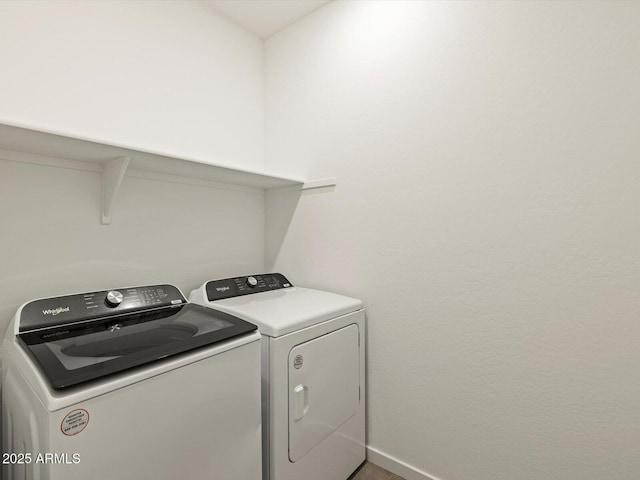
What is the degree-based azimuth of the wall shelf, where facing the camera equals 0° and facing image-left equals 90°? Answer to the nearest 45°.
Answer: approximately 315°

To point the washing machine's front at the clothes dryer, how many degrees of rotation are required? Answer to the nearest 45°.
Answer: approximately 45° to its left

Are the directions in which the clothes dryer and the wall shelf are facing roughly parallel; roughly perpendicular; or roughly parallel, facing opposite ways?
roughly parallel

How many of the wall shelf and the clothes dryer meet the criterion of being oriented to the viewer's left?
0

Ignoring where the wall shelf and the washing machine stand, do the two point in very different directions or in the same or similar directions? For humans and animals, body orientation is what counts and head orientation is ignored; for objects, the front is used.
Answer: same or similar directions

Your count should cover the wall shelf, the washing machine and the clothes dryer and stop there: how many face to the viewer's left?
0

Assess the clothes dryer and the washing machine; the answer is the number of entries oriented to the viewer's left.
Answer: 0

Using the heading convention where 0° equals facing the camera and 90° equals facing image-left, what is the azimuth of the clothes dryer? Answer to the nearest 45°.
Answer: approximately 315°

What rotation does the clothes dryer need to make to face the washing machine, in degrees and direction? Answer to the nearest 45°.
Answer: approximately 90° to its right
